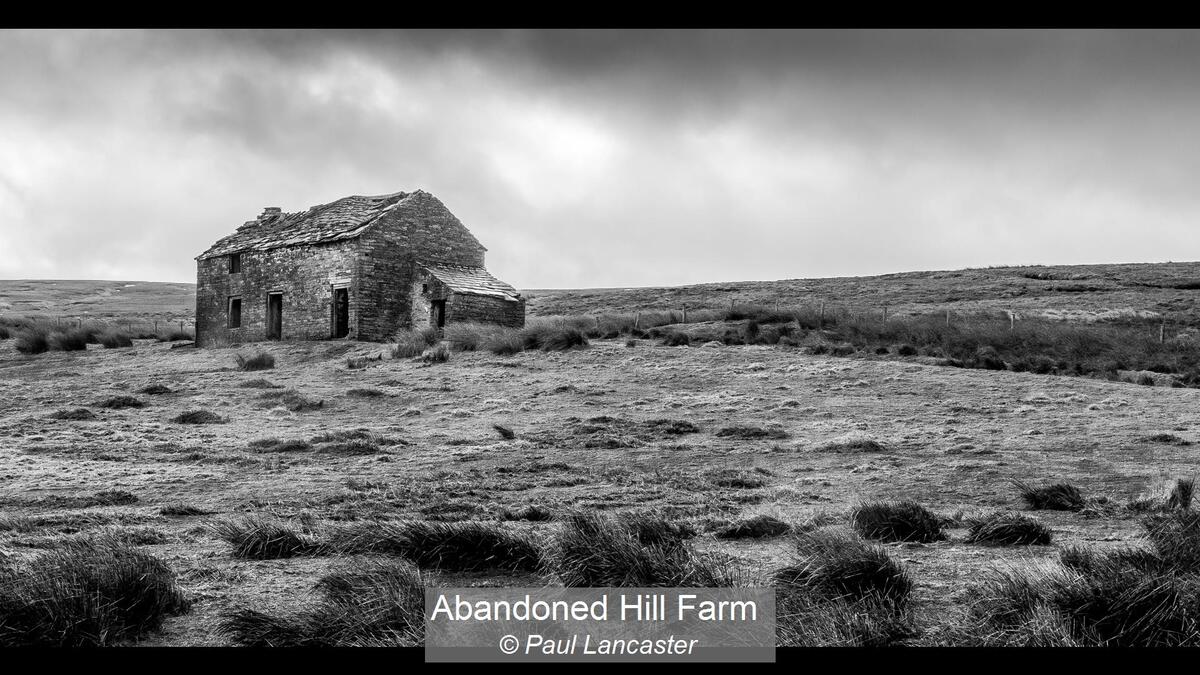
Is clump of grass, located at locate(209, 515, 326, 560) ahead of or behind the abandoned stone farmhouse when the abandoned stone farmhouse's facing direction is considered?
ahead

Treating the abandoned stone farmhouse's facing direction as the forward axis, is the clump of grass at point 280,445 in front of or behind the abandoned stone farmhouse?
in front

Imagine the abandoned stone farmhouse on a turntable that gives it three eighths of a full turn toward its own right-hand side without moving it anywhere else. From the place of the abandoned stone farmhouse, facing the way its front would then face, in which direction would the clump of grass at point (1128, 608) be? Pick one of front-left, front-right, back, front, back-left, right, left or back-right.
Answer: back

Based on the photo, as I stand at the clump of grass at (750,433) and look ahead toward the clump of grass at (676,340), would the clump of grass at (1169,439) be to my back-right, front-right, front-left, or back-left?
back-right

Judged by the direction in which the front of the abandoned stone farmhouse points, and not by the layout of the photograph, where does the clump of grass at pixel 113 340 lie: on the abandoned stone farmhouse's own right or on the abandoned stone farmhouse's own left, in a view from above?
on the abandoned stone farmhouse's own right

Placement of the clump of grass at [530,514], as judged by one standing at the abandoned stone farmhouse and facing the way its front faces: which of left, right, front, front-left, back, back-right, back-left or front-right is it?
front-left

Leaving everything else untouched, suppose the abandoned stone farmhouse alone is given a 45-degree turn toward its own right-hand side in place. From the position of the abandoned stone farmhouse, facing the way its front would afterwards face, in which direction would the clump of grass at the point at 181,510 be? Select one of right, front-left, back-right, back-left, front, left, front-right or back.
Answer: left

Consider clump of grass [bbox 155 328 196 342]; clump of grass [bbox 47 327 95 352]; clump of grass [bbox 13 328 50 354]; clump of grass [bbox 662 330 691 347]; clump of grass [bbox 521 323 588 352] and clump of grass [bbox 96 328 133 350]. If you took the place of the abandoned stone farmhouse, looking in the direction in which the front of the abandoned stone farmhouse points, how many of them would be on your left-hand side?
2

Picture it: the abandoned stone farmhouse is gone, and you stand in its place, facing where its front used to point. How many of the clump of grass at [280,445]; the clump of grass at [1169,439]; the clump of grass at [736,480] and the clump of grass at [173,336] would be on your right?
1

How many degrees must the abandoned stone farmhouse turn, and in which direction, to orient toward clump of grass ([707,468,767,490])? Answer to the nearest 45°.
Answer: approximately 45° to its left

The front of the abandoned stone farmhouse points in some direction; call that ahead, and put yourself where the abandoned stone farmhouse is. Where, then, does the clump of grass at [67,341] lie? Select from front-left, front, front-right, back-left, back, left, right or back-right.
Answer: front-right

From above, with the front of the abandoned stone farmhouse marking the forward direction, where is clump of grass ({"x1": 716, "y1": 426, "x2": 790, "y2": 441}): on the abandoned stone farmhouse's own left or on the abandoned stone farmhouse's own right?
on the abandoned stone farmhouse's own left

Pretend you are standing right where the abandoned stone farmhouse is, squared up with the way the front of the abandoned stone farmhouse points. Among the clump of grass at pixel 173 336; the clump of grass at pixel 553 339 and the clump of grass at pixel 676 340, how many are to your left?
2

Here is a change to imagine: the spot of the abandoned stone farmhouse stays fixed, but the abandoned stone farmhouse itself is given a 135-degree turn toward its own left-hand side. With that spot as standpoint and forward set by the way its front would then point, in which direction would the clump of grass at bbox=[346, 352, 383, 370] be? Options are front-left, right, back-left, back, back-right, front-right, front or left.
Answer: right

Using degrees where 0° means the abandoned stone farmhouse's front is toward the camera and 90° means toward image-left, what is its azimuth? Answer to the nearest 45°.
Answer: approximately 45°
